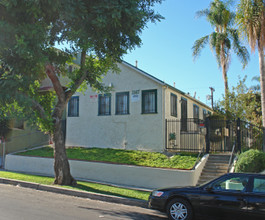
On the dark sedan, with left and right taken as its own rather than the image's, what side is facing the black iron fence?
right

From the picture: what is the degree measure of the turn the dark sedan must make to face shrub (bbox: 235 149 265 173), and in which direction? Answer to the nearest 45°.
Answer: approximately 90° to its right

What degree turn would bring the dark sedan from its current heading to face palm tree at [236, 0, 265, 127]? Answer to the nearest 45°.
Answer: approximately 90° to its right

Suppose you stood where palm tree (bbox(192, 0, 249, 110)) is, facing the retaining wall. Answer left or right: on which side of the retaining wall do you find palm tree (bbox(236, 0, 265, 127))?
left

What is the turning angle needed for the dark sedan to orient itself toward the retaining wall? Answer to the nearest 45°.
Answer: approximately 45° to its right

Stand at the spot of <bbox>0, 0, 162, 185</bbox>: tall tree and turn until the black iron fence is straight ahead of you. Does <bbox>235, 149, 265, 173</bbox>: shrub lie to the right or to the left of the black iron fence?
right

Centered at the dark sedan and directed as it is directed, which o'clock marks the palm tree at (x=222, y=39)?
The palm tree is roughly at 3 o'clock from the dark sedan.

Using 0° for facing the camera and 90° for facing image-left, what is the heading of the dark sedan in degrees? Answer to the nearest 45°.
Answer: approximately 90°
